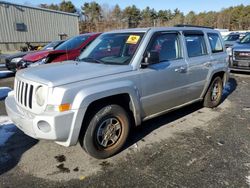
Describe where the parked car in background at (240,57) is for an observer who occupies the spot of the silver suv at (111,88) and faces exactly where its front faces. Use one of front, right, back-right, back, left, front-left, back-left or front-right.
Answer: back

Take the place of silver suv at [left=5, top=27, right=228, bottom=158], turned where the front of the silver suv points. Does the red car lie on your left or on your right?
on your right

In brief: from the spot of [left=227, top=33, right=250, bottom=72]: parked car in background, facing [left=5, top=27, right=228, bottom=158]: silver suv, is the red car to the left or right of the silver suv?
right

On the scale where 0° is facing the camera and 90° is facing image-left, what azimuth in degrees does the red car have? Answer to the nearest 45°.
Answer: approximately 45°

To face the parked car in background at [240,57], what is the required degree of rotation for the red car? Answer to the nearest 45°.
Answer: approximately 135° to its left

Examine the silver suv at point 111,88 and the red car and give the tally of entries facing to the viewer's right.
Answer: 0

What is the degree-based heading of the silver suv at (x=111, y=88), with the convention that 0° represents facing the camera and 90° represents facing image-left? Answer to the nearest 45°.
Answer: approximately 45°

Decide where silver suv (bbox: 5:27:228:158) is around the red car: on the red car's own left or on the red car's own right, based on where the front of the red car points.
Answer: on the red car's own left
